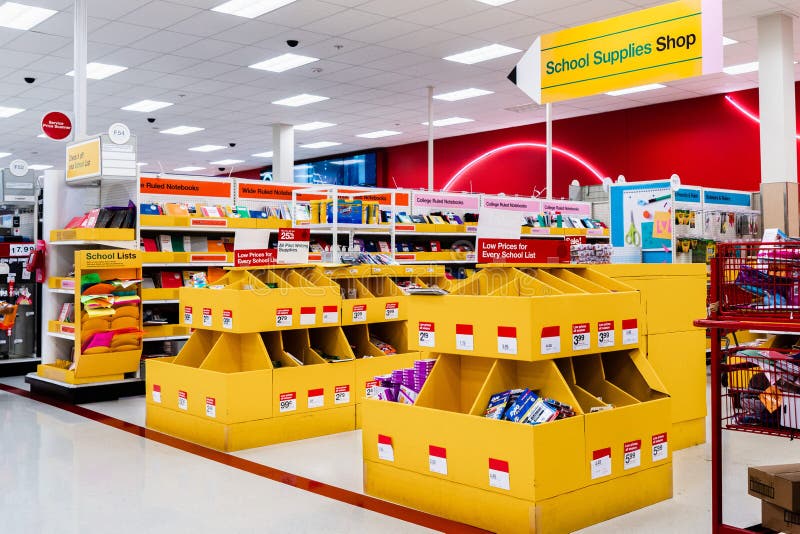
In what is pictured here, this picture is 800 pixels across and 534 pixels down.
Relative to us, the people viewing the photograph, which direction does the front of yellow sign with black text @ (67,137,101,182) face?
facing the viewer and to the left of the viewer

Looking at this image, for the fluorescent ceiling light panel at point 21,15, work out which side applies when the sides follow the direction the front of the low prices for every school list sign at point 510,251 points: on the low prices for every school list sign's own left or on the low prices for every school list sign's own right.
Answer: on the low prices for every school list sign's own right

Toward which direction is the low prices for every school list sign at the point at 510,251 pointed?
toward the camera

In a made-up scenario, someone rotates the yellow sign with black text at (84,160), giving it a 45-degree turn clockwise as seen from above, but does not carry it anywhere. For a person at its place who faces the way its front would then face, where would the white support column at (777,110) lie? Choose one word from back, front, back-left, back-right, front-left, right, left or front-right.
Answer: back

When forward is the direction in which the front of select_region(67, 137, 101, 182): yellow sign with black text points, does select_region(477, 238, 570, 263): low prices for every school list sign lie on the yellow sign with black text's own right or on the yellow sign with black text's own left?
on the yellow sign with black text's own left

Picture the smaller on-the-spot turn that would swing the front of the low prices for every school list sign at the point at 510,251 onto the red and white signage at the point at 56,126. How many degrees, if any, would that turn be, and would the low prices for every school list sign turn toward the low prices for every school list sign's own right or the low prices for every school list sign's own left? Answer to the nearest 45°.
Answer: approximately 135° to the low prices for every school list sign's own right

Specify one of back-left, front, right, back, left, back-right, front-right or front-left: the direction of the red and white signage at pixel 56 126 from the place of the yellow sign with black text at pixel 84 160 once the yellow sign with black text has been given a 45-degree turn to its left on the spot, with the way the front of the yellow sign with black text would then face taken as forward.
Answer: back

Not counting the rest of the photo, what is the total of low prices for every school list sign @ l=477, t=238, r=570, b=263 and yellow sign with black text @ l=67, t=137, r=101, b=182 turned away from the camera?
0

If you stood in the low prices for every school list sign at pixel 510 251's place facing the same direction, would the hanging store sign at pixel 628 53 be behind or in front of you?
behind

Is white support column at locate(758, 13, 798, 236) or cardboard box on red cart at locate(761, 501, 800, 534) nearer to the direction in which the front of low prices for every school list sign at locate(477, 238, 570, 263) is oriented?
the cardboard box on red cart

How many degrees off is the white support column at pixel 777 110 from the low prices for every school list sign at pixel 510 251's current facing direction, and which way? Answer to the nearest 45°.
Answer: approximately 135° to its left

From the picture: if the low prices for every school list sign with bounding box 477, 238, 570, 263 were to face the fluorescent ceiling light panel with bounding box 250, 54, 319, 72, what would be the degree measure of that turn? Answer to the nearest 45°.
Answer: approximately 135° to its right

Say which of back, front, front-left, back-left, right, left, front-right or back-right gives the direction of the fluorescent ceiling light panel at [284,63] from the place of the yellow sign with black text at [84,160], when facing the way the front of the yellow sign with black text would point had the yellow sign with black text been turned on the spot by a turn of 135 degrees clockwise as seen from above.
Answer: front-right
